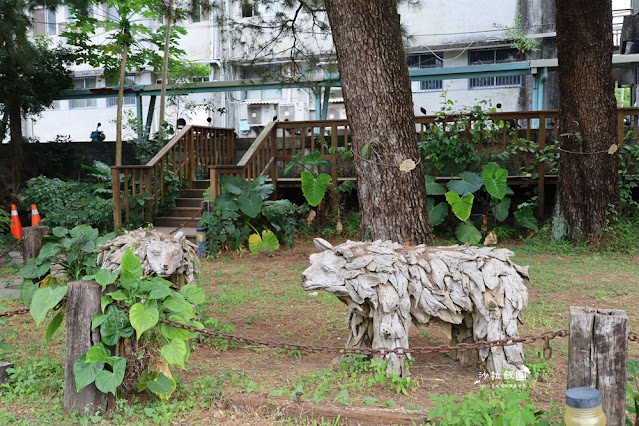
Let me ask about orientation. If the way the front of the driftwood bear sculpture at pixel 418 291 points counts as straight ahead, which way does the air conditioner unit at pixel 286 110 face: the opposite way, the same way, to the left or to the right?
to the left

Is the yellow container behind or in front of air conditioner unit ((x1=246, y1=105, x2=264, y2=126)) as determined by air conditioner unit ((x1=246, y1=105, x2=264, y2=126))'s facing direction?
in front

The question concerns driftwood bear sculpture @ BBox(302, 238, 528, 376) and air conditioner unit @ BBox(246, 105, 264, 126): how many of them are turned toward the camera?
1

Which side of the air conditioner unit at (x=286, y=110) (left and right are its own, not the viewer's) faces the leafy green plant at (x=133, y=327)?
front

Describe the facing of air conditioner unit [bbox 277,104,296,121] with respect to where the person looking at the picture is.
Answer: facing the viewer

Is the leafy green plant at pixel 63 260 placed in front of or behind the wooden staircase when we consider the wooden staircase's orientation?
in front

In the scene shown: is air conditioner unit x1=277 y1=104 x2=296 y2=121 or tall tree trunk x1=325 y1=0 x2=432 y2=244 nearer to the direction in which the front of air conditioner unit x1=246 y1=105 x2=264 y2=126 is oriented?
the tall tree trunk

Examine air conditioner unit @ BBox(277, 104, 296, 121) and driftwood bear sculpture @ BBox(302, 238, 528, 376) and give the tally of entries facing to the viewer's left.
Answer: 1

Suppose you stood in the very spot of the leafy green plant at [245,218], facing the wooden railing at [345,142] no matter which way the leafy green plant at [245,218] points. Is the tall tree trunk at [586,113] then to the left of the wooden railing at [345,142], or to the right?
right

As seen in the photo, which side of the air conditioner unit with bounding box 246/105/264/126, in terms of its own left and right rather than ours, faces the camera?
front

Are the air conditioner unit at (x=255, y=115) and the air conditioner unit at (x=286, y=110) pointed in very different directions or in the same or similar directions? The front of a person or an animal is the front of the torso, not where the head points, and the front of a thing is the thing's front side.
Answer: same or similar directions

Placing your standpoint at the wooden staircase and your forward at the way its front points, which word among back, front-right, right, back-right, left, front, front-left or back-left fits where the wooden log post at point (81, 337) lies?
front-left

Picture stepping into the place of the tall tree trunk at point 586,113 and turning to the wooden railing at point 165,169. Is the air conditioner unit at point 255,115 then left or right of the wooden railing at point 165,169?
right

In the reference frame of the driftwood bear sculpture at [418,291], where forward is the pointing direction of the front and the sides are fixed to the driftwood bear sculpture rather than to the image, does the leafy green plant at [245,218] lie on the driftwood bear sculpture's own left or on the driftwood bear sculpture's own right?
on the driftwood bear sculpture's own right

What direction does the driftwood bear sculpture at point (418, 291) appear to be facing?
to the viewer's left

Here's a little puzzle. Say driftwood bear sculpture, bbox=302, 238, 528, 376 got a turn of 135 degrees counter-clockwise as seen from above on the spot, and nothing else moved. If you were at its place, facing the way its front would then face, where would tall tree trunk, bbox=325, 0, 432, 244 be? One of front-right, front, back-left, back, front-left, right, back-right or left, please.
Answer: back-left

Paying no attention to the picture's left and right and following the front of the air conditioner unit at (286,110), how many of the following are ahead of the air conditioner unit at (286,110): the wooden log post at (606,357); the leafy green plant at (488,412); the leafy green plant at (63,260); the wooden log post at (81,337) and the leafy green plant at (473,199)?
5

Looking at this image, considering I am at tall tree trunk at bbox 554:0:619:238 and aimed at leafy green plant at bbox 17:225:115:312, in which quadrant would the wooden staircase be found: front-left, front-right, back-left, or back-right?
front-right
